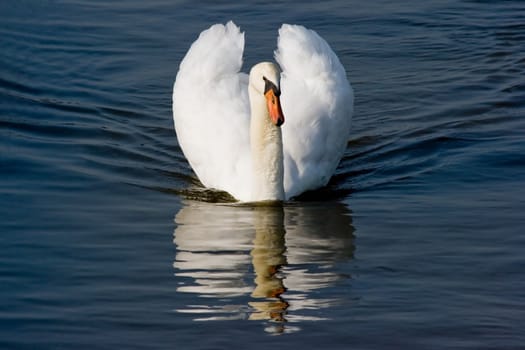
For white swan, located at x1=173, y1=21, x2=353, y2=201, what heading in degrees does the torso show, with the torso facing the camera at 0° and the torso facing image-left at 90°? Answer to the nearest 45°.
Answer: approximately 0°
